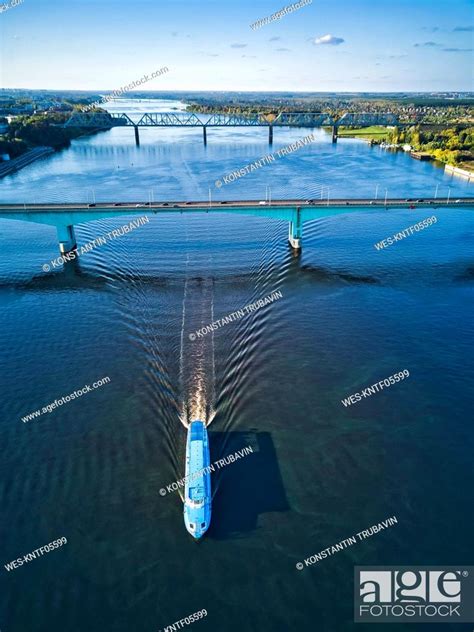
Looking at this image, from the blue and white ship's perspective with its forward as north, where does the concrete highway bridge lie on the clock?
The concrete highway bridge is roughly at 6 o'clock from the blue and white ship.

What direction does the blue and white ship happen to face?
toward the camera
